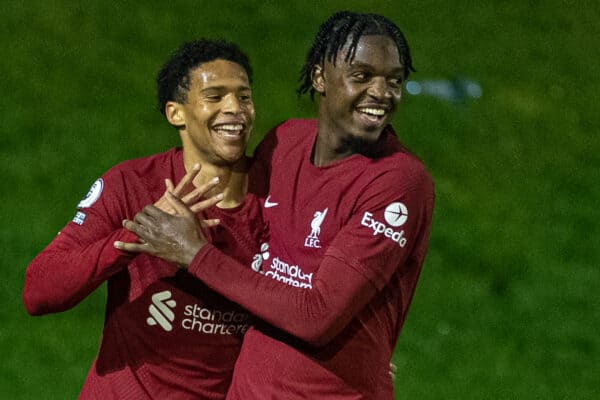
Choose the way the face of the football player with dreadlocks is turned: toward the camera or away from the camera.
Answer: toward the camera

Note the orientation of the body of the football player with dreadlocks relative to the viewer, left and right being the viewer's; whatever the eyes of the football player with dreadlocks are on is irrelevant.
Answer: facing the viewer and to the left of the viewer
